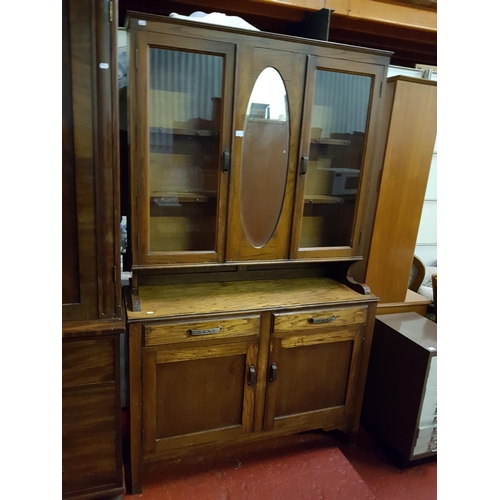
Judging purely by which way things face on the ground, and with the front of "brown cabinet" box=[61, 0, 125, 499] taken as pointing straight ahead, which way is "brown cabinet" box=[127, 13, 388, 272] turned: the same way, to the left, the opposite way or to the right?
the same way

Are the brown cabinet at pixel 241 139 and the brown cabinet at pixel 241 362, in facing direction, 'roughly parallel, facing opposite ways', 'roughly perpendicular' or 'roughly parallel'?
roughly parallel

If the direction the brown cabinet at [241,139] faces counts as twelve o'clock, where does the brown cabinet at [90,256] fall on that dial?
the brown cabinet at [90,256] is roughly at 3 o'clock from the brown cabinet at [241,139].

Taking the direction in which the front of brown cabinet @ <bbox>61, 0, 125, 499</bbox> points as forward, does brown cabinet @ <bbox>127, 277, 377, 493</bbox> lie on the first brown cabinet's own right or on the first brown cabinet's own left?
on the first brown cabinet's own left

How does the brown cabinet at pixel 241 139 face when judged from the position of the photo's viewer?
facing the viewer and to the right of the viewer

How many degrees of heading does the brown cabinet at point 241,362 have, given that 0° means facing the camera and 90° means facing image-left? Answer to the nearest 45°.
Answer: approximately 315°

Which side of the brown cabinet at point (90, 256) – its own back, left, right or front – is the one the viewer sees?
front

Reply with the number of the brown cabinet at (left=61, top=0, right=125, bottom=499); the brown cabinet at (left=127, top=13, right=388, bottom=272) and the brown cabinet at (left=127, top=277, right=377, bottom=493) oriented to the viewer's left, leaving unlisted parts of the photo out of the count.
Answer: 0

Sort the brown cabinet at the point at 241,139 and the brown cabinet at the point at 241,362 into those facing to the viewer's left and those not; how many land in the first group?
0

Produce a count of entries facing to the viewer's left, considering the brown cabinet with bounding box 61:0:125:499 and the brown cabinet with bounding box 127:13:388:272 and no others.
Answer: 0

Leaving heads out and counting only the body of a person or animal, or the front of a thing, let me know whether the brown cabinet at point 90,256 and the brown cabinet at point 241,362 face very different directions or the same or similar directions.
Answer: same or similar directions

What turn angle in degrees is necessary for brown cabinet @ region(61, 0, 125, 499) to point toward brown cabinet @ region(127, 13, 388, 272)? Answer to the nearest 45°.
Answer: approximately 90° to its left
